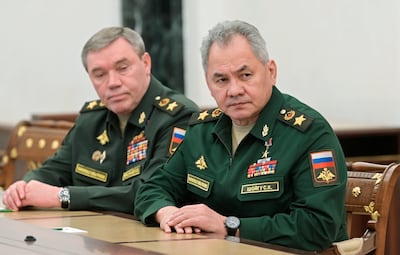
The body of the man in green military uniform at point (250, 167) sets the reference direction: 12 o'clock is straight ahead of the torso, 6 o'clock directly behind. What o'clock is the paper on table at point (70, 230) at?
The paper on table is roughly at 1 o'clock from the man in green military uniform.

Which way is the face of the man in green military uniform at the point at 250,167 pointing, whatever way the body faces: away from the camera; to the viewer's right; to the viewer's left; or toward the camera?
toward the camera

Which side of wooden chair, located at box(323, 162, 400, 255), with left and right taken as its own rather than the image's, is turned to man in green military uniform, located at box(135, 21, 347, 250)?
front

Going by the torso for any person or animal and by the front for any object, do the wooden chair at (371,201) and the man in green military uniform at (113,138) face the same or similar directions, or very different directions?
same or similar directions

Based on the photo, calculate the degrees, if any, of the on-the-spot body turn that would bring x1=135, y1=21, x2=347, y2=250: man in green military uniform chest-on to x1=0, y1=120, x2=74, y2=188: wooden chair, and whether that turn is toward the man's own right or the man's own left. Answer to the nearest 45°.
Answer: approximately 90° to the man's own right

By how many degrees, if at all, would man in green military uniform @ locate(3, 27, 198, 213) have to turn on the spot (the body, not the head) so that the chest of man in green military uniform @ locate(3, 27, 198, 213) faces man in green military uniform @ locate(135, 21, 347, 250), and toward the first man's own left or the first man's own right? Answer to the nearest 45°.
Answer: approximately 90° to the first man's own left

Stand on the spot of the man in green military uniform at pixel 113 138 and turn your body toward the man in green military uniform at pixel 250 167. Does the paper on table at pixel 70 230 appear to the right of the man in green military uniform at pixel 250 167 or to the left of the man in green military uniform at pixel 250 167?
right

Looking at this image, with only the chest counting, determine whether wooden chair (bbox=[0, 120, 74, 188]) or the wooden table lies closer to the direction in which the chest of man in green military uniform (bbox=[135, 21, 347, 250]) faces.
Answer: the wooden table

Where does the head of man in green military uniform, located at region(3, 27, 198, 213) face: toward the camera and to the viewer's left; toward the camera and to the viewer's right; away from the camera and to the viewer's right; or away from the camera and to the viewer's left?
toward the camera and to the viewer's left

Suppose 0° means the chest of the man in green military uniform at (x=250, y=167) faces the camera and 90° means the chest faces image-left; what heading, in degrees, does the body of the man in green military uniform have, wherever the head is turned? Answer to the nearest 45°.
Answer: approximately 45°

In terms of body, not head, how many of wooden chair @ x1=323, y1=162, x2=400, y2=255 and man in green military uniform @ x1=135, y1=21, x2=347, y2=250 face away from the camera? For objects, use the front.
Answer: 0

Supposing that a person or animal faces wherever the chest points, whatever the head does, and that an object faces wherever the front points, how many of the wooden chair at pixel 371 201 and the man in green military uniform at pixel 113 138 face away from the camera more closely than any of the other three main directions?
0

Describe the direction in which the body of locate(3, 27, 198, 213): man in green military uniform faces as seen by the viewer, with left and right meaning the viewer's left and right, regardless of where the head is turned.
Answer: facing the viewer and to the left of the viewer

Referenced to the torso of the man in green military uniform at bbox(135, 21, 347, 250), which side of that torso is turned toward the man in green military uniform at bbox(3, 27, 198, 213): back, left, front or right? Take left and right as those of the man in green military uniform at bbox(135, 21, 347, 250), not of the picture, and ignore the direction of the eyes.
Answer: right

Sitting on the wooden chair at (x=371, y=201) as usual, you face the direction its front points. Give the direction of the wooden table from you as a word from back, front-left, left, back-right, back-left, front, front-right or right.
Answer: front
